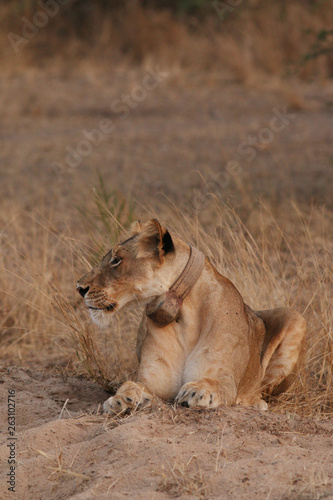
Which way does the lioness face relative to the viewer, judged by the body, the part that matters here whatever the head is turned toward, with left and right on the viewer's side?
facing the viewer and to the left of the viewer
